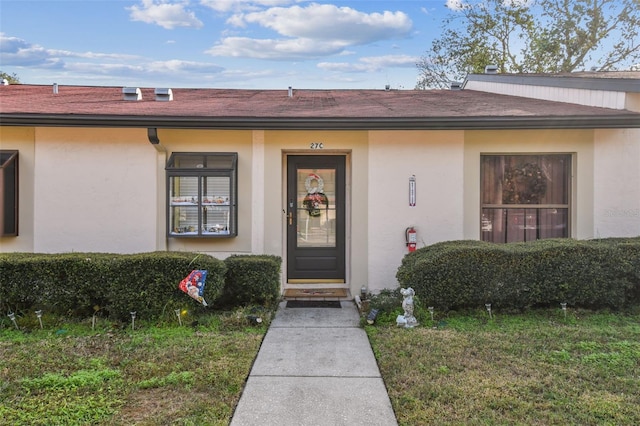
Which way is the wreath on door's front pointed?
toward the camera

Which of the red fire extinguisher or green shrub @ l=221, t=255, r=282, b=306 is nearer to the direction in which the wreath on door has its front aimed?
the green shrub

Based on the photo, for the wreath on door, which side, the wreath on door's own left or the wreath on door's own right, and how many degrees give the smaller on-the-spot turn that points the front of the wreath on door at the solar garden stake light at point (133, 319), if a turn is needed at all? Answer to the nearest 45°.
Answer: approximately 45° to the wreath on door's own right

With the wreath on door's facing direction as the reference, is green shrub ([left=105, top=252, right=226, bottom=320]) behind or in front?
in front

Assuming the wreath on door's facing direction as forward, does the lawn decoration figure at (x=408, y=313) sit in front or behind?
in front

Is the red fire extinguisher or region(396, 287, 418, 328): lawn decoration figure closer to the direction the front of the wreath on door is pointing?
the lawn decoration figure

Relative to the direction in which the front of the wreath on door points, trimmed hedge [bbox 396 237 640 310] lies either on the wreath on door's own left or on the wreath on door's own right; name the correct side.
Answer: on the wreath on door's own left
